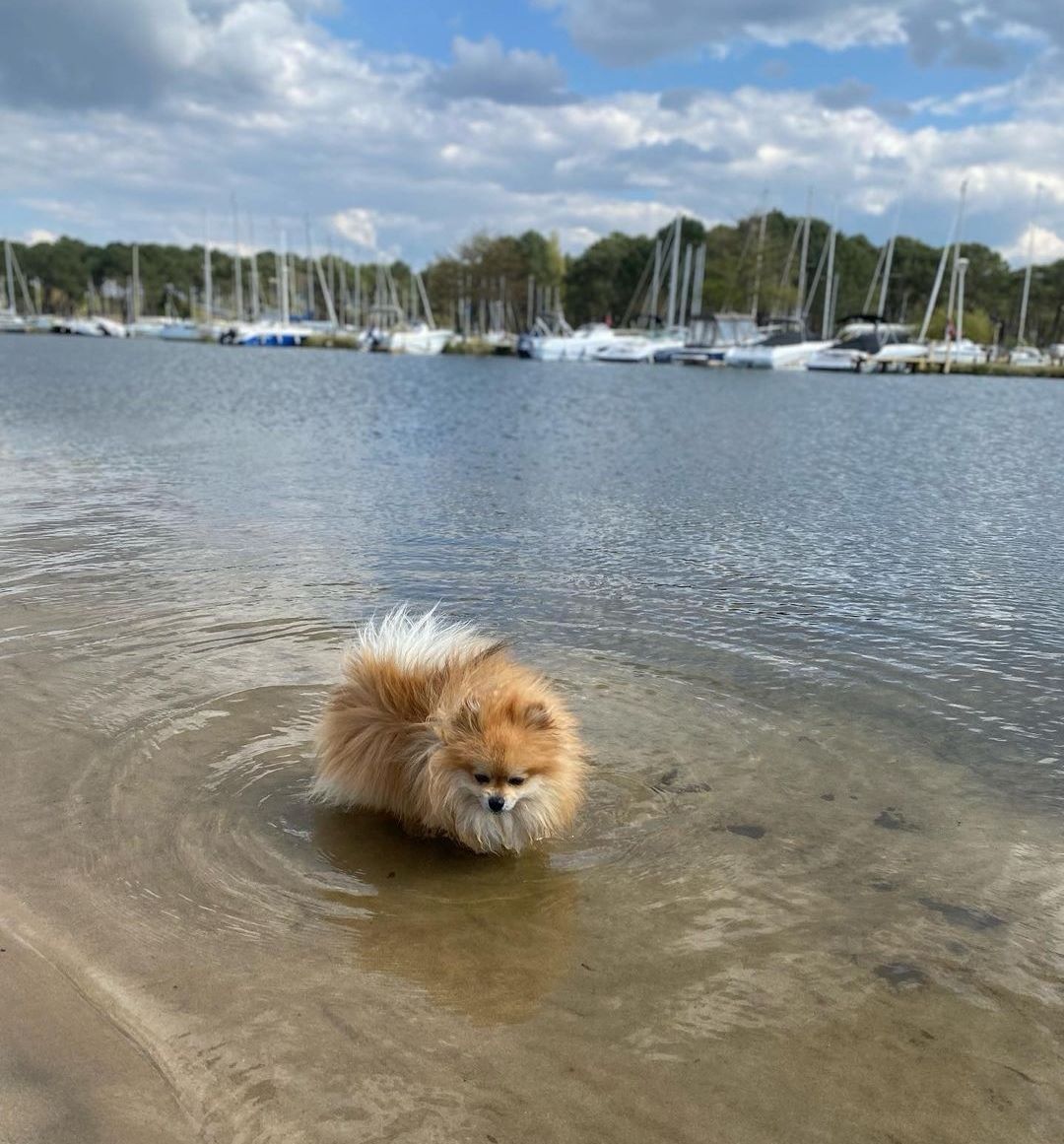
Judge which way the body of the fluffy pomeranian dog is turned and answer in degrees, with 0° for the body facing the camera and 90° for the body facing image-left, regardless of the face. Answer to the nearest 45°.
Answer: approximately 315°
